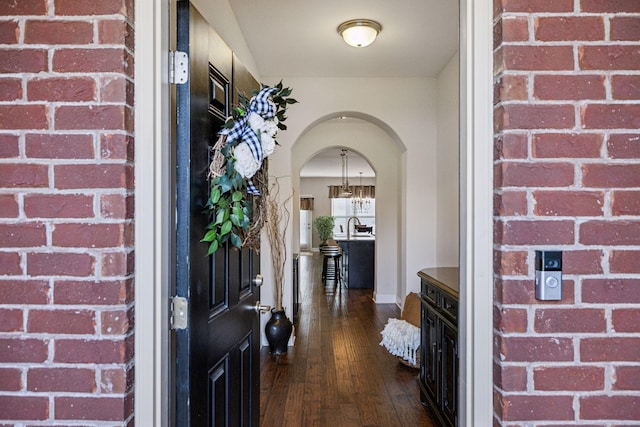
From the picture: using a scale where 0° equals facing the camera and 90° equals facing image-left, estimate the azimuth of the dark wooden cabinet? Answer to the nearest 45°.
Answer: approximately 90°

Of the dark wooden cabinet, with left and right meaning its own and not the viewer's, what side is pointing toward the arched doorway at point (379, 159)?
right

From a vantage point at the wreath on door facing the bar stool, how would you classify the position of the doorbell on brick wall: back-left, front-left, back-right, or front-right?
back-right

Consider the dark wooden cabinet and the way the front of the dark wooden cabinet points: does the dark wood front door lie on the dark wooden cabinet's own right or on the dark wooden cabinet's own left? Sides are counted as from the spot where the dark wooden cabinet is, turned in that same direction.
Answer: on the dark wooden cabinet's own left

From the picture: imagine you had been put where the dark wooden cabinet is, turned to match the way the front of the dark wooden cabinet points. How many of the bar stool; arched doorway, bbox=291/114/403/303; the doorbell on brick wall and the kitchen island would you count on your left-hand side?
1

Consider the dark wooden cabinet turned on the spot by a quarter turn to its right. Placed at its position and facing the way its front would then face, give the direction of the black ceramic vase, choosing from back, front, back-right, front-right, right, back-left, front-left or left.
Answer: front-left

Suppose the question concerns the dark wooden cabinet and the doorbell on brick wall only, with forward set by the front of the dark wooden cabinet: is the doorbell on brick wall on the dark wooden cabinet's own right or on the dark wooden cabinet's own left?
on the dark wooden cabinet's own left

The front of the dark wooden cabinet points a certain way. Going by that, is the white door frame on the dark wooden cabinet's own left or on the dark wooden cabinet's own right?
on the dark wooden cabinet's own left

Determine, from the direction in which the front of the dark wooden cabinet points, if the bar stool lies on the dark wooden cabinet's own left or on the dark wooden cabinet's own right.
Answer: on the dark wooden cabinet's own right
